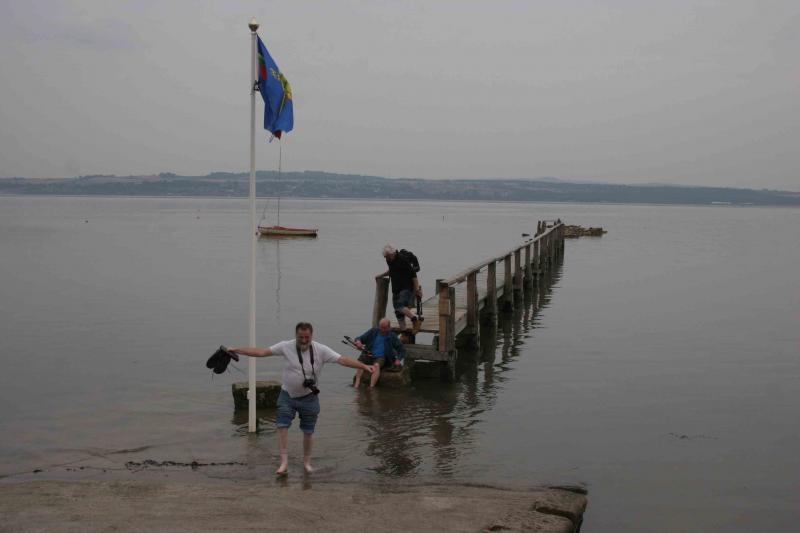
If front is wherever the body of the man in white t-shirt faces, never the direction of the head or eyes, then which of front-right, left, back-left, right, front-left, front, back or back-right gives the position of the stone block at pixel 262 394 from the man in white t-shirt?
back

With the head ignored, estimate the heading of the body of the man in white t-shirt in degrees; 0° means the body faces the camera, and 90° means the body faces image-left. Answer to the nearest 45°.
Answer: approximately 0°

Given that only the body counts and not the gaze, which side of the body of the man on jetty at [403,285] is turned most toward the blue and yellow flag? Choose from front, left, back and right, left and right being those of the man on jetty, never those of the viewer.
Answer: front

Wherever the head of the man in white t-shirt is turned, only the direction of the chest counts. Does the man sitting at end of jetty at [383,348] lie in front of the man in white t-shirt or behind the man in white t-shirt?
behind

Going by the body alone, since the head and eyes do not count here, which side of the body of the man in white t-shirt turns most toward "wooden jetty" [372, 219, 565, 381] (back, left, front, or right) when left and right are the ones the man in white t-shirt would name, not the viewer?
back

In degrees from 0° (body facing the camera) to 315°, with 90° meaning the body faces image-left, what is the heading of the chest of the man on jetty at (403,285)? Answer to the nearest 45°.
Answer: approximately 45°

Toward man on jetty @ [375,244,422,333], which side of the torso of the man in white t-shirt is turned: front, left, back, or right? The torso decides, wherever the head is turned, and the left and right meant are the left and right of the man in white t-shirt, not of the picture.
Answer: back

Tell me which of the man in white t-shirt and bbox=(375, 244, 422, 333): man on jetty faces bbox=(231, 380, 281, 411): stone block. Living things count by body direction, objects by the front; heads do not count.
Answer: the man on jetty

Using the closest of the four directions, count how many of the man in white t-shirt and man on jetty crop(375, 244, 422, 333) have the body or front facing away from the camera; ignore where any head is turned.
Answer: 0

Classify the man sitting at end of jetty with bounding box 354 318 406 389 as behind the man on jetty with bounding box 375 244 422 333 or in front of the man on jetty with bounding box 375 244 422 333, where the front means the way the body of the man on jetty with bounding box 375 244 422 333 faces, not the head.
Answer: in front

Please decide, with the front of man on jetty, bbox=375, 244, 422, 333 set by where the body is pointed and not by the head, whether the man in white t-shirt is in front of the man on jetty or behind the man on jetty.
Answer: in front
